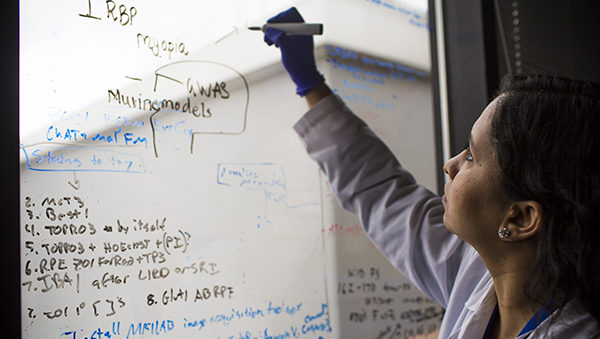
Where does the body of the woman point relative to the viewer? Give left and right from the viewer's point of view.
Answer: facing to the left of the viewer
